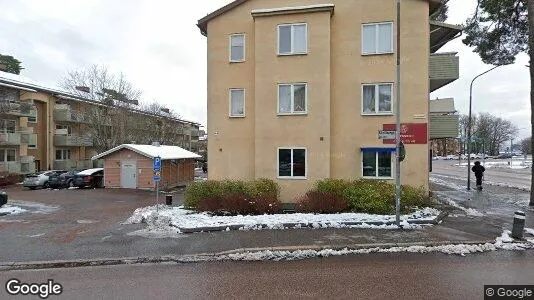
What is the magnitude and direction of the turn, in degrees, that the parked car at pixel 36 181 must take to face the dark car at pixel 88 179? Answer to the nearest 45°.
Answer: approximately 90° to its left

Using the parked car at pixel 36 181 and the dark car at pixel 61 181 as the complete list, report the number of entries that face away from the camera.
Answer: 0

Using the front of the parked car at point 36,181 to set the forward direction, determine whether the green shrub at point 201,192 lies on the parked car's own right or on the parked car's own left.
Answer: on the parked car's own left

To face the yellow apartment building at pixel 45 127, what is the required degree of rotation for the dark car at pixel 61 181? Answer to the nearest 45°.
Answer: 0° — it already faces it

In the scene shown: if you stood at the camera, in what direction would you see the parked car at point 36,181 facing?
facing the viewer and to the left of the viewer

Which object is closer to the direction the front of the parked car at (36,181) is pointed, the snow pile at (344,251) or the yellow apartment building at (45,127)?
the snow pile

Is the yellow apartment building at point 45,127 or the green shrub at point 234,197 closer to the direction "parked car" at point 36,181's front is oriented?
the green shrub
